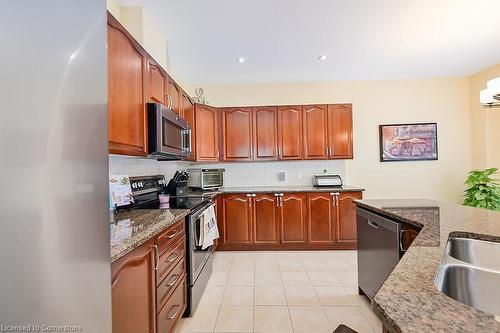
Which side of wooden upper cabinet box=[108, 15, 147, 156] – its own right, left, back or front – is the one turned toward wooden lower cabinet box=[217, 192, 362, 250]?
left

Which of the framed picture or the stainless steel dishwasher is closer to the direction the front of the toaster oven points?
the stainless steel dishwasher

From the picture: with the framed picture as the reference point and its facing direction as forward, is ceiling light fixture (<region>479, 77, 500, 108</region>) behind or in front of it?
in front

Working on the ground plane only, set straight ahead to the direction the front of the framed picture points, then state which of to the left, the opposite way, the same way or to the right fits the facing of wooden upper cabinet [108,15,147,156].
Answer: to the left

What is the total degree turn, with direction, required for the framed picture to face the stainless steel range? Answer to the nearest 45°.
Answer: approximately 45° to its right

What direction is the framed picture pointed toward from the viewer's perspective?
toward the camera

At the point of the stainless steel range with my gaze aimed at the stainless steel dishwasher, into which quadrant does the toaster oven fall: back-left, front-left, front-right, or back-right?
back-left

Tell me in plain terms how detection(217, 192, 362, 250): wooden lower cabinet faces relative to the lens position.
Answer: facing the viewer

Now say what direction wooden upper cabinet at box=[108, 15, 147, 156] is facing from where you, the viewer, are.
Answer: facing the viewer and to the right of the viewer

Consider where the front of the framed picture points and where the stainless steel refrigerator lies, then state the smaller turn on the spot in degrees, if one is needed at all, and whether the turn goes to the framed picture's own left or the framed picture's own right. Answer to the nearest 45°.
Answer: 0° — it already faces it

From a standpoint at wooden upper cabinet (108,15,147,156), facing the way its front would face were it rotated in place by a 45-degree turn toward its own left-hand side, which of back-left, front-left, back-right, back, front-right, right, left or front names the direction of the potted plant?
front
